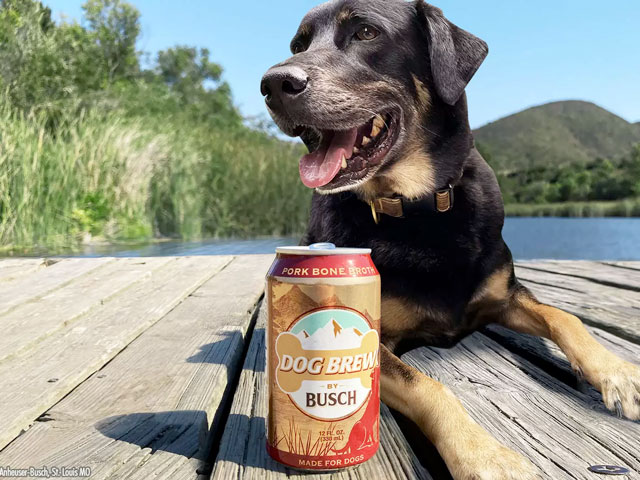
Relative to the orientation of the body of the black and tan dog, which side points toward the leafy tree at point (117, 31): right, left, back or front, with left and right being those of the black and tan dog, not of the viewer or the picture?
back

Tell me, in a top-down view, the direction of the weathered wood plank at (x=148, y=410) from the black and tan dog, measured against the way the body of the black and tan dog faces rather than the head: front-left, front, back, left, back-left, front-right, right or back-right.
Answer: right

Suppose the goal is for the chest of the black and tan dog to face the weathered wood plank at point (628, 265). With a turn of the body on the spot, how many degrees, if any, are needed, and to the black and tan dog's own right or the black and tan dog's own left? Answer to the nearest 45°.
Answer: approximately 90° to the black and tan dog's own left

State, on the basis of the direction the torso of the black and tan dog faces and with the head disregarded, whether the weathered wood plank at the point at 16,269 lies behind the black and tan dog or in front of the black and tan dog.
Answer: behind

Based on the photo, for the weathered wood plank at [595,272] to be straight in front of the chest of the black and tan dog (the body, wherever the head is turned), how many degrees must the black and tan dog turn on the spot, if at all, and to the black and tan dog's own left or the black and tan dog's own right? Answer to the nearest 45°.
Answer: approximately 90° to the black and tan dog's own left

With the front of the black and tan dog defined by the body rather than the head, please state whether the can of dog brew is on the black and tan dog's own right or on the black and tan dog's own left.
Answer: on the black and tan dog's own right

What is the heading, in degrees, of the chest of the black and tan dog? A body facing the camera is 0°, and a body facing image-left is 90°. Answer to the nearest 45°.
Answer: approximately 315°
